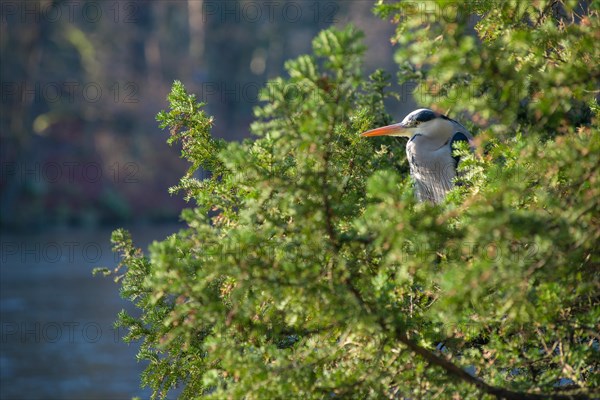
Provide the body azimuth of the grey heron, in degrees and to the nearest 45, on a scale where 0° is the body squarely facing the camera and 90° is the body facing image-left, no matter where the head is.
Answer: approximately 90°
